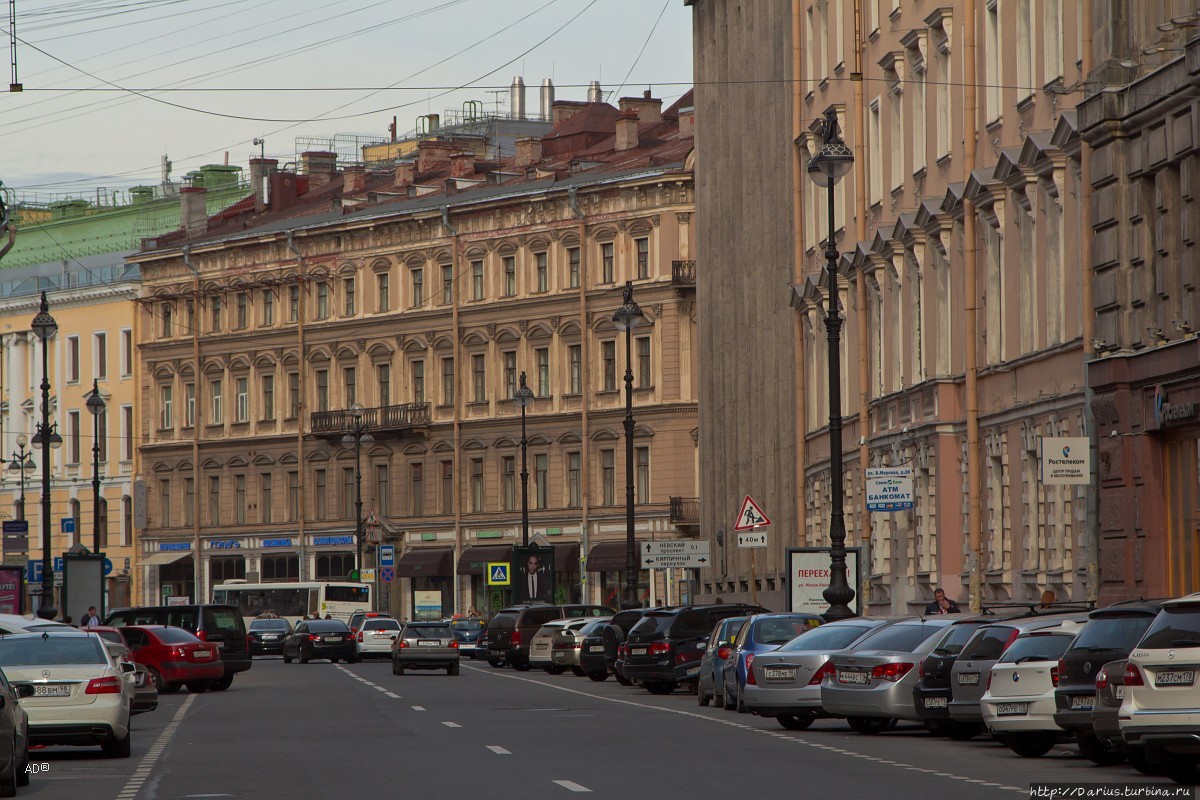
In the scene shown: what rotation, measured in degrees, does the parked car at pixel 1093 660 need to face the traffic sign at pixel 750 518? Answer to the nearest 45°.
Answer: approximately 45° to its left

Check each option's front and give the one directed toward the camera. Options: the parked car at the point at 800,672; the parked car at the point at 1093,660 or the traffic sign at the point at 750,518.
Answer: the traffic sign

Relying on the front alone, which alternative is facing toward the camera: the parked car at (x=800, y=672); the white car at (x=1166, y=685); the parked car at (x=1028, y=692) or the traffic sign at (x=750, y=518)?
the traffic sign

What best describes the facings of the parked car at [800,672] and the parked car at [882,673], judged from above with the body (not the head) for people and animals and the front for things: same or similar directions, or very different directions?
same or similar directions

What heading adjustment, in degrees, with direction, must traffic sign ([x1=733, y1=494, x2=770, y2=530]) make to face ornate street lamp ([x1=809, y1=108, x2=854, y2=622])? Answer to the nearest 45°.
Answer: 0° — it already faces it

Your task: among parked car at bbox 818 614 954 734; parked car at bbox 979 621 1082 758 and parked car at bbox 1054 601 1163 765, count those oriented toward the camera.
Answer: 0

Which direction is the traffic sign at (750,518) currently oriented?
toward the camera

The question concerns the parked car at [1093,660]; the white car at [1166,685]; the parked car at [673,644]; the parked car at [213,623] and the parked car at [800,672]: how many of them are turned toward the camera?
0

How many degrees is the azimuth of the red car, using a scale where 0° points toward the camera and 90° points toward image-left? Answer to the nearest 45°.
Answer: approximately 135°

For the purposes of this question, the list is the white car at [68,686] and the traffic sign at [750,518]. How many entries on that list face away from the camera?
1

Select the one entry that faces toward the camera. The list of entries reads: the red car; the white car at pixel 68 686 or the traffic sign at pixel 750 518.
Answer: the traffic sign

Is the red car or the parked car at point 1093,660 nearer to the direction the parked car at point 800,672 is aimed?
the red car

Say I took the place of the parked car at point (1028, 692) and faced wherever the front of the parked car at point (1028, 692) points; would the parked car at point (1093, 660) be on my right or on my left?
on my right

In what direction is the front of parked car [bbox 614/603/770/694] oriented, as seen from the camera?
facing away from the viewer and to the right of the viewer

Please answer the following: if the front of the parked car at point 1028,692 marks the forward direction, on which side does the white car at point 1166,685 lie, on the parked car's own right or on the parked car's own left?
on the parked car's own right

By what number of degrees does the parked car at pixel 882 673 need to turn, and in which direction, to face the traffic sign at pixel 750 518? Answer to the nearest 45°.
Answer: approximately 45° to its left
